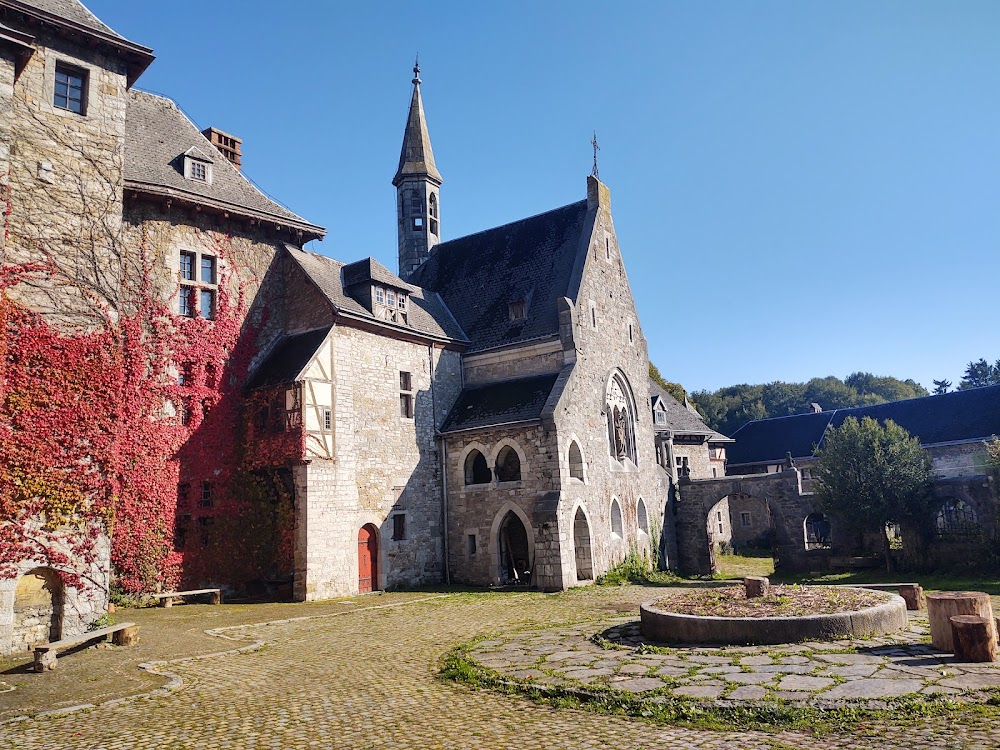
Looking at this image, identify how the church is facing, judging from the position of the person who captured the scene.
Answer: facing the viewer and to the right of the viewer

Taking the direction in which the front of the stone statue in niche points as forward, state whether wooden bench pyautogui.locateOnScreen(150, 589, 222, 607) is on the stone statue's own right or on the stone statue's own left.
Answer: on the stone statue's own right

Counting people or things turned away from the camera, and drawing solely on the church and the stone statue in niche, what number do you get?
0

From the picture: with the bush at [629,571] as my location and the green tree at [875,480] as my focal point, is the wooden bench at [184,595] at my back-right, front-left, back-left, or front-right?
back-right

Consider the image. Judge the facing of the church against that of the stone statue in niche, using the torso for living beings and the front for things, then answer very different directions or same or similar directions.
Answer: same or similar directions

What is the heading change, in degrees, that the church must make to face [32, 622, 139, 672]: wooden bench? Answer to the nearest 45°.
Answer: approximately 45° to its right

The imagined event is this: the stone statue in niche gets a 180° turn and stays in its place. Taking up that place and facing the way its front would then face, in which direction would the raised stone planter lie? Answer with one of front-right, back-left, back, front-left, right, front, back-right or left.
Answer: back-left

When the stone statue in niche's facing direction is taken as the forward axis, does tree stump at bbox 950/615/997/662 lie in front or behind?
in front

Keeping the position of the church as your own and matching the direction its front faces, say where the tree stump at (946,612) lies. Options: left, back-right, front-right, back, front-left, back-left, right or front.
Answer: front

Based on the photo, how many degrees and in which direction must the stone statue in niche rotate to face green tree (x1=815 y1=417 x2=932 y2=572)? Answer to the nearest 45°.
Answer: approximately 45° to its left
